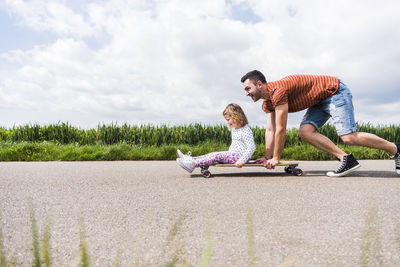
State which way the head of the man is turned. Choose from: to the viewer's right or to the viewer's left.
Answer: to the viewer's left

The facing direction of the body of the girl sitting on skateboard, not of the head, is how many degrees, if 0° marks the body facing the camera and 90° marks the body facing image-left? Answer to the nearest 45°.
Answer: approximately 90°

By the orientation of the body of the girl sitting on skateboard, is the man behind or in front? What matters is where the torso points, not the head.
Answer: behind
